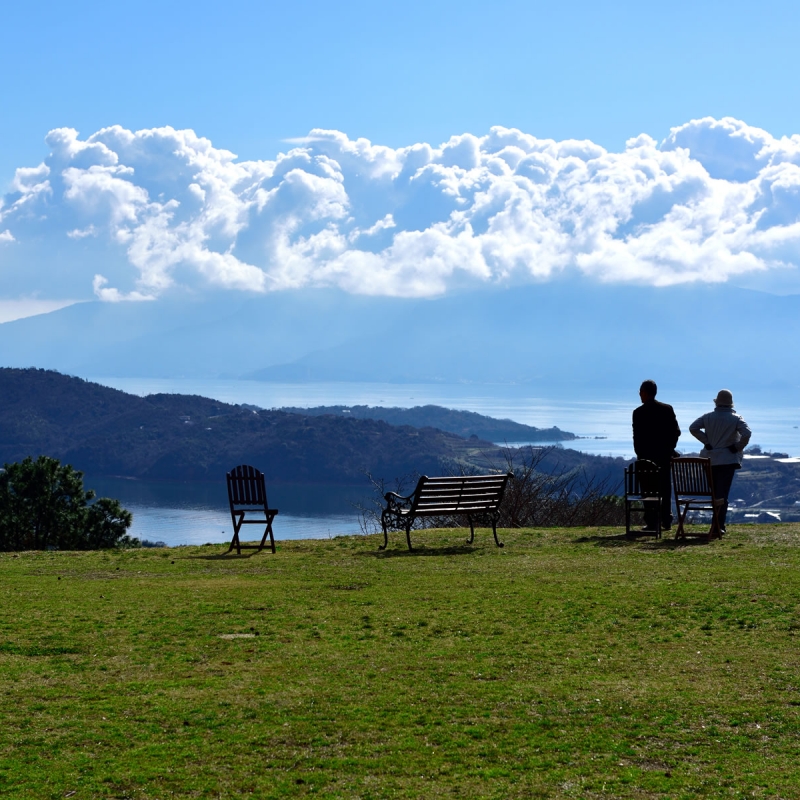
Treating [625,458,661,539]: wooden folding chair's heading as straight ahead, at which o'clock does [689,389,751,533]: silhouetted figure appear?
The silhouetted figure is roughly at 3 o'clock from the wooden folding chair.

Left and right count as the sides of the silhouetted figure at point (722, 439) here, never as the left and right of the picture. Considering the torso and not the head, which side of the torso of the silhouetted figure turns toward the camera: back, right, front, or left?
back

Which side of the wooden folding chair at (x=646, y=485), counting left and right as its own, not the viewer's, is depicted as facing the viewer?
back

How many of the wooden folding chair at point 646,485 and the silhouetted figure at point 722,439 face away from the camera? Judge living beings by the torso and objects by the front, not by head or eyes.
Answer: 2

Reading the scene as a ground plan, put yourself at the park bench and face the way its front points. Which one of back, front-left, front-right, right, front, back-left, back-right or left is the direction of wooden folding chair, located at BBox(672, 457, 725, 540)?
back-right

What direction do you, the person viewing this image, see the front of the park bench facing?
facing away from the viewer and to the left of the viewer

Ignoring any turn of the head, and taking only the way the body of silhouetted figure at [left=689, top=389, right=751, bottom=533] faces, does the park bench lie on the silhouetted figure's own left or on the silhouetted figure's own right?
on the silhouetted figure's own left
